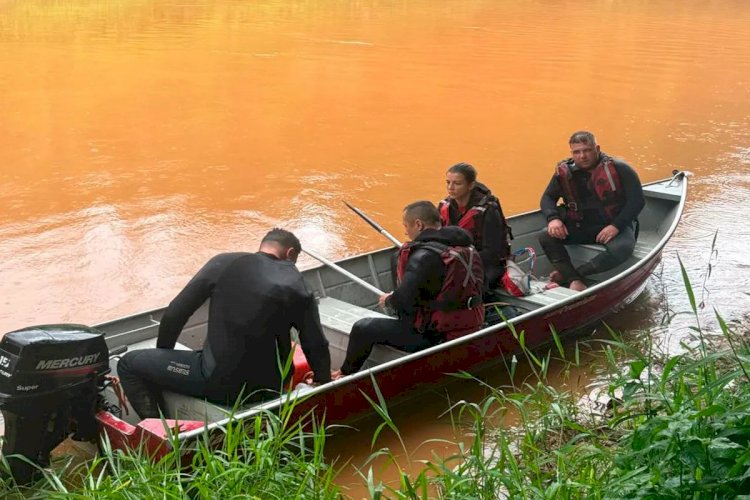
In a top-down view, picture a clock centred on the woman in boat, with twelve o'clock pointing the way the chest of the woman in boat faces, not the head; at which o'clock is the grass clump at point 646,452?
The grass clump is roughly at 10 o'clock from the woman in boat.

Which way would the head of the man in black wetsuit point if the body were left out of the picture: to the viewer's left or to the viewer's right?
to the viewer's right

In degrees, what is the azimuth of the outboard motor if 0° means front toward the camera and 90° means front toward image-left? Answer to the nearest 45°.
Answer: approximately 225°

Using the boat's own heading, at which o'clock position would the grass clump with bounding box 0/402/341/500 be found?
The grass clump is roughly at 5 o'clock from the boat.

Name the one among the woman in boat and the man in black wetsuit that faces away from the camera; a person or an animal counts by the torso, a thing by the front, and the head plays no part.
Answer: the man in black wetsuit

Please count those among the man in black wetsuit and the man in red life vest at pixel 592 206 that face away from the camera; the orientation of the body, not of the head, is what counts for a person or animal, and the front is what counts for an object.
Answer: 1

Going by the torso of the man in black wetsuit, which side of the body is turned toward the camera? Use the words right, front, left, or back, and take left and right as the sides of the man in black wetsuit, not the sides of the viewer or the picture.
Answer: back

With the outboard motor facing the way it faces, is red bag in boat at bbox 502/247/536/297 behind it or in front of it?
in front

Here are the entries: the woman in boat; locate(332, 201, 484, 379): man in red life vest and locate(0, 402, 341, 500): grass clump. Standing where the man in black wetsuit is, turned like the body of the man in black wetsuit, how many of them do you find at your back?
1

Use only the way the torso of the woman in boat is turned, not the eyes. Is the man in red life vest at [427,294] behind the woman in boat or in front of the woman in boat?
in front

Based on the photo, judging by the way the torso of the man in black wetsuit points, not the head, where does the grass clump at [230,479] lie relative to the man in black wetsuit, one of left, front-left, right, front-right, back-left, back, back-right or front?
back

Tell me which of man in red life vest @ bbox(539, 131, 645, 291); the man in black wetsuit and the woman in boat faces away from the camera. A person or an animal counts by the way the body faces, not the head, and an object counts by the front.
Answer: the man in black wetsuit

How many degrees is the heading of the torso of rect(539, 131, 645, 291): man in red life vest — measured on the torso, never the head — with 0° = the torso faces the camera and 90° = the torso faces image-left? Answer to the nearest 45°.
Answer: approximately 45°

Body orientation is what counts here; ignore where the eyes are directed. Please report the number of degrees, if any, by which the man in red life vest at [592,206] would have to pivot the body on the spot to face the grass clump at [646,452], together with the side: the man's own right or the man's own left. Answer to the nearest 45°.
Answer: approximately 45° to the man's own left
